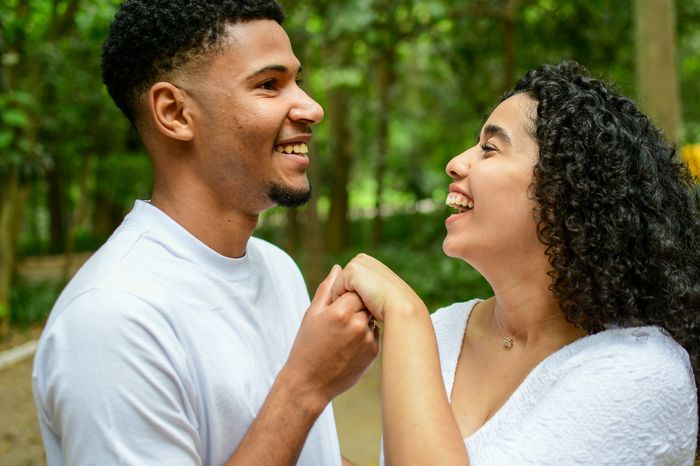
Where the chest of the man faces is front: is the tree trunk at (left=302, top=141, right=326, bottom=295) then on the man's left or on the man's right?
on the man's left

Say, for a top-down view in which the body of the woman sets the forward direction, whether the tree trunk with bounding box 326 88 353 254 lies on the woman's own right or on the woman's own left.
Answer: on the woman's own right

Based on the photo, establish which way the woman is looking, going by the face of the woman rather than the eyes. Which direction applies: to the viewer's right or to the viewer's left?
to the viewer's left

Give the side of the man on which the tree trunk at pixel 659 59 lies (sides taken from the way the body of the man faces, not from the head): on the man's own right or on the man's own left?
on the man's own left

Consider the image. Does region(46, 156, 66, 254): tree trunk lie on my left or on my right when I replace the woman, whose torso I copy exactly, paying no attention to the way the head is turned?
on my right

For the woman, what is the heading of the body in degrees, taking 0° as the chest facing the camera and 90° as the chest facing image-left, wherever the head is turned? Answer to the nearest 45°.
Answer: approximately 45°

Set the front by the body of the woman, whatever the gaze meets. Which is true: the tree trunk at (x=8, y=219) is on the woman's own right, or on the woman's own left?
on the woman's own right

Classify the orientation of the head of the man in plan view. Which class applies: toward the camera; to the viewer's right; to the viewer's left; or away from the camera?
to the viewer's right
